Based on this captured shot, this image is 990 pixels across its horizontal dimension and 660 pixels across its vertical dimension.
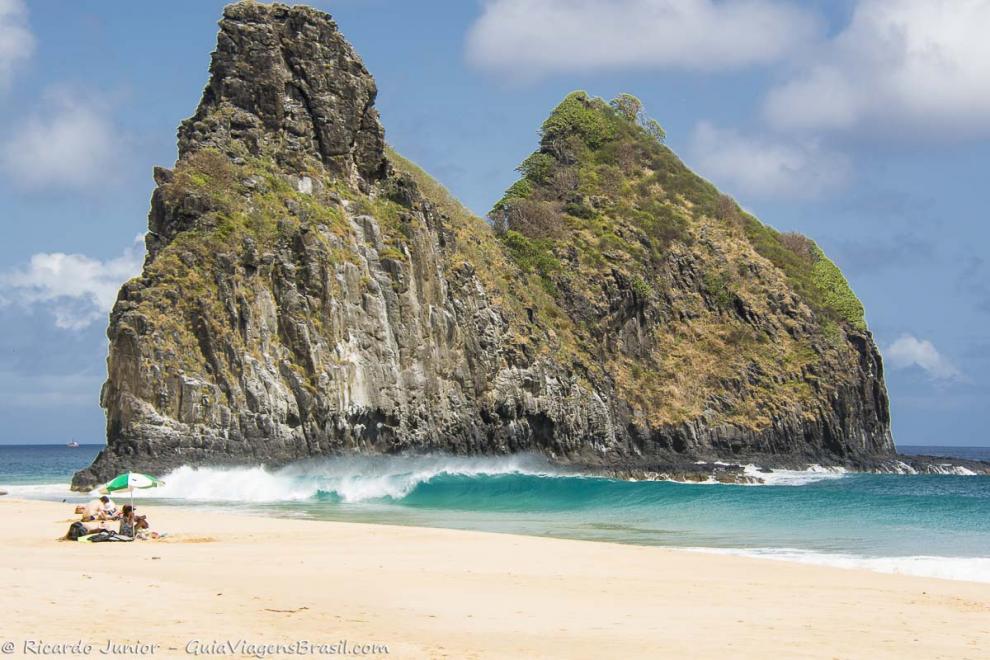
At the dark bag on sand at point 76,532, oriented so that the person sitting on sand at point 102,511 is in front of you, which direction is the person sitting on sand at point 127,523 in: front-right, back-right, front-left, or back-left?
front-right

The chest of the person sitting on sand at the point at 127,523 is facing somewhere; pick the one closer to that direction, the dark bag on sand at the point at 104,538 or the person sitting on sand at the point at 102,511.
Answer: the person sitting on sand

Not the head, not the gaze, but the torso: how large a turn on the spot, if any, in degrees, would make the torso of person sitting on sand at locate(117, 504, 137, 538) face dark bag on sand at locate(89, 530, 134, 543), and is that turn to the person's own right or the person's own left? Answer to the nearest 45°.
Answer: approximately 135° to the person's own left

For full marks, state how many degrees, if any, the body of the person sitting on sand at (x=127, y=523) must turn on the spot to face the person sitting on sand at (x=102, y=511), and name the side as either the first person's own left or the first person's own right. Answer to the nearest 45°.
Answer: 0° — they already face them

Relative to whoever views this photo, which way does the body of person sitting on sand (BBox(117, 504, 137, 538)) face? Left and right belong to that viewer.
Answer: facing away from the viewer

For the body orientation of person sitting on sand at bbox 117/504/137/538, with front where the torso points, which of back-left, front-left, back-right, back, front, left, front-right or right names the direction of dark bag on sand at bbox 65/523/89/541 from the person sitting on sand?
left

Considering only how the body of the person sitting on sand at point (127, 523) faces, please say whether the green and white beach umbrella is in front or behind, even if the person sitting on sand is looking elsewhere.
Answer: in front
